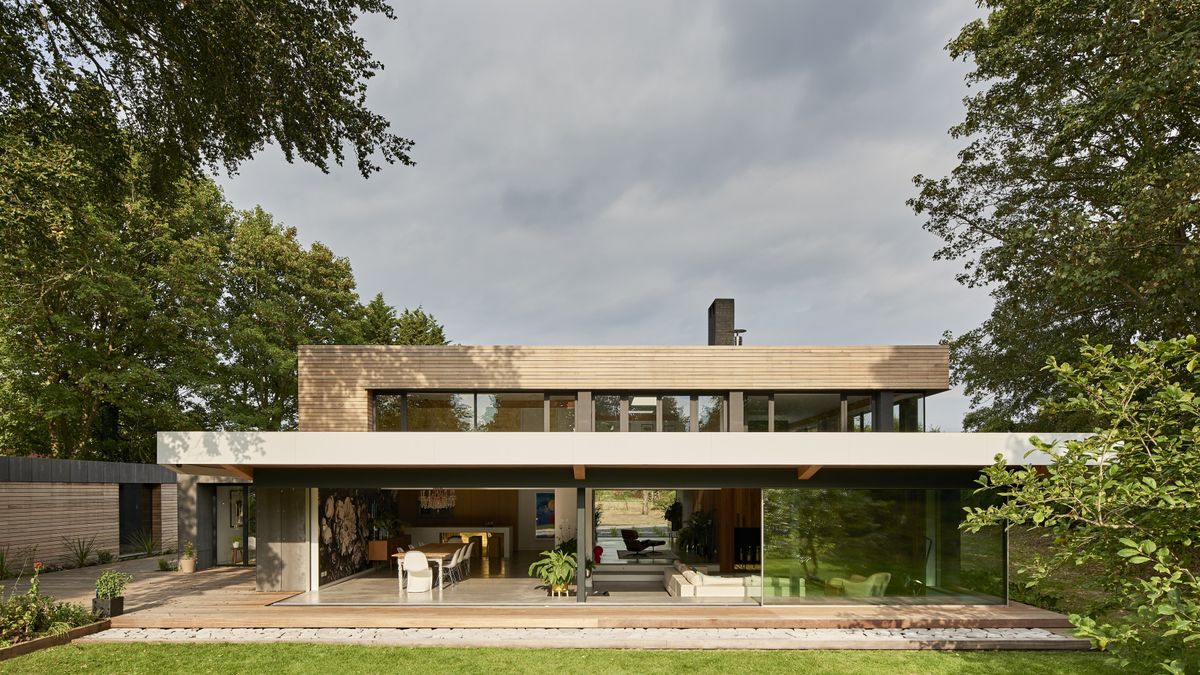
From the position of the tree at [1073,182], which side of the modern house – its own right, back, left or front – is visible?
left

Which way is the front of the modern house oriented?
toward the camera

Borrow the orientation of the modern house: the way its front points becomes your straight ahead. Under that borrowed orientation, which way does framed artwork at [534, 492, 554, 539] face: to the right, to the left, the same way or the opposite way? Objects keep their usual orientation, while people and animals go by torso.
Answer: the same way

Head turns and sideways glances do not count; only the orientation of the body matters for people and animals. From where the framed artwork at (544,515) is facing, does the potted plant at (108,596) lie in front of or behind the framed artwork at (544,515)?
in front

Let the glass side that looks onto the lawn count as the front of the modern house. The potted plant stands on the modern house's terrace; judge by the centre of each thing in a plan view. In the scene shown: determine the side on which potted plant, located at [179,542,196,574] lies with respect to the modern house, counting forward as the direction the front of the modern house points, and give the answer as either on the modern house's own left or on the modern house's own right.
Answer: on the modern house's own right

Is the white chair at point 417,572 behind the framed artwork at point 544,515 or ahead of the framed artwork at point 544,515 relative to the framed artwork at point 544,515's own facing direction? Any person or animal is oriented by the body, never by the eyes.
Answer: ahead

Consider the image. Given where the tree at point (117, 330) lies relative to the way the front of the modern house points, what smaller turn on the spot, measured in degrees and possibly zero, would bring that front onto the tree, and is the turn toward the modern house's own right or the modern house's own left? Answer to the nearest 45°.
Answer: approximately 135° to the modern house's own right

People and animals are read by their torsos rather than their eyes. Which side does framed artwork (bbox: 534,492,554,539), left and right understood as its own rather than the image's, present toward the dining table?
front

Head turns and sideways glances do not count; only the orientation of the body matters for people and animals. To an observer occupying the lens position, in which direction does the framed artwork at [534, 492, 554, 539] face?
facing the viewer
